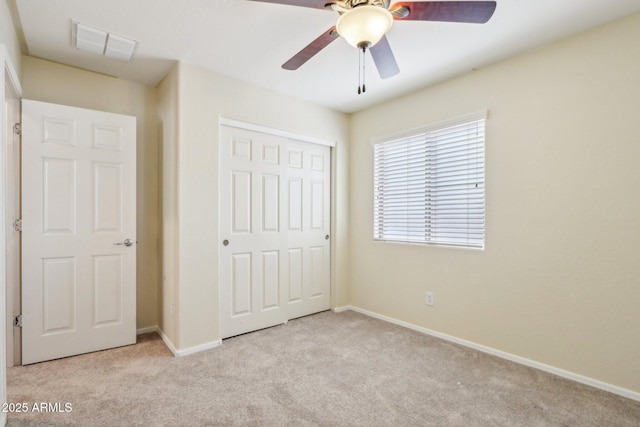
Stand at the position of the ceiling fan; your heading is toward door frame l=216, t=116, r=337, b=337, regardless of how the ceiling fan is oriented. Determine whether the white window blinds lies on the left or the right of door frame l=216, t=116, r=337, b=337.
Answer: right

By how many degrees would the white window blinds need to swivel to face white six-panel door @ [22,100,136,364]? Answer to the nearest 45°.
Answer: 0° — it already faces it

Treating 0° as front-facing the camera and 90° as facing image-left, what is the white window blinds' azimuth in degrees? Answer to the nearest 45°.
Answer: approximately 45°

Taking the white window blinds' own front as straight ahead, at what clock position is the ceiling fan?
The ceiling fan is roughly at 11 o'clock from the white window blinds.

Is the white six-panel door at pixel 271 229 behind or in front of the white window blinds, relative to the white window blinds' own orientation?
in front

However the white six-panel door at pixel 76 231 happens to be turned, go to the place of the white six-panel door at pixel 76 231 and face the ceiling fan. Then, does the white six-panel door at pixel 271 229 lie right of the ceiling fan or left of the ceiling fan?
left

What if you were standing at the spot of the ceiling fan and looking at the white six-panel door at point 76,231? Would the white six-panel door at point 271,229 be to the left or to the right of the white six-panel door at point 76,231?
right

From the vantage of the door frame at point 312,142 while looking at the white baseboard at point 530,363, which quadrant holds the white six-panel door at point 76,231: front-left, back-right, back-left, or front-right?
back-right
